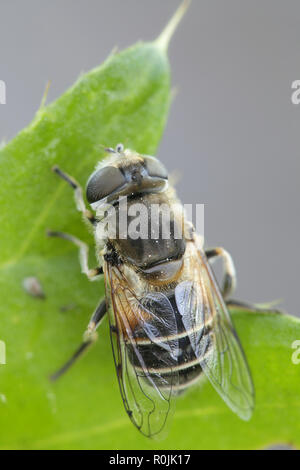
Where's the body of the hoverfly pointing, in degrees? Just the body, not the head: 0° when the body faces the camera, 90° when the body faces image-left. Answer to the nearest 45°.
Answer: approximately 180°
